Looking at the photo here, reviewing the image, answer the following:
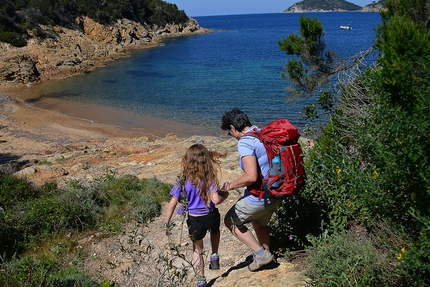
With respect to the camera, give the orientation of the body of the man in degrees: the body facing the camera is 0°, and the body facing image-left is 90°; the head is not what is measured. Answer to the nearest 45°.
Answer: approximately 90°

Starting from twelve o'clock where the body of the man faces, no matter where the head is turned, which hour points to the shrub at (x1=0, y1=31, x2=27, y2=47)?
The shrub is roughly at 2 o'clock from the man.

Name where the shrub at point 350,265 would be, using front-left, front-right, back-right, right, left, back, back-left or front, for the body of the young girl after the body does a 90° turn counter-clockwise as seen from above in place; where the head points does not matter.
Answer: back-left

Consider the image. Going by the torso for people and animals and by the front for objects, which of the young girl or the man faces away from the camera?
the young girl

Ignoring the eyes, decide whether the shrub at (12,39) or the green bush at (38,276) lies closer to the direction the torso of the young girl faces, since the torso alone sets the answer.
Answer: the shrub

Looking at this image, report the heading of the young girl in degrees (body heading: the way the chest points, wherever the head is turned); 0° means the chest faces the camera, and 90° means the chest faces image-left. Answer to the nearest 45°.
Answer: approximately 180°

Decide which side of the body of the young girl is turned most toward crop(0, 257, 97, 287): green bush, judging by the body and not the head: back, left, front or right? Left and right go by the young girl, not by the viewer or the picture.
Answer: left

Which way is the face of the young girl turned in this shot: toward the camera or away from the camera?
away from the camera

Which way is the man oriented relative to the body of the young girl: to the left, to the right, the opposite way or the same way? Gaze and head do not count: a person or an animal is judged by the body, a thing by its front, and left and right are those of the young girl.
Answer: to the left

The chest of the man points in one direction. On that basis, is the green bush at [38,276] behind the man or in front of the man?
in front

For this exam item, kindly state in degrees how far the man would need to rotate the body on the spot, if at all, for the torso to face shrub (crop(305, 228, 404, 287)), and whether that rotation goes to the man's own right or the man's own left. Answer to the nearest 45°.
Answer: approximately 135° to the man's own left
